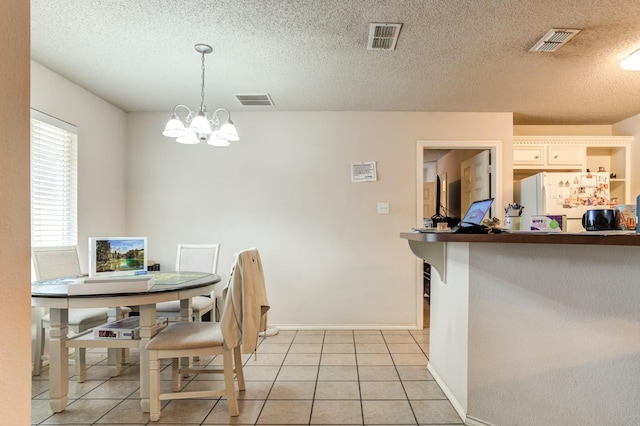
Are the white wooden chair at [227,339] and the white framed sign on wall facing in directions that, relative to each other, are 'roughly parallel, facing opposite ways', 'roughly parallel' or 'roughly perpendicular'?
roughly perpendicular

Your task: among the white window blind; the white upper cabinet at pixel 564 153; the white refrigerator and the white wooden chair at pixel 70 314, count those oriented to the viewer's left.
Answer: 0

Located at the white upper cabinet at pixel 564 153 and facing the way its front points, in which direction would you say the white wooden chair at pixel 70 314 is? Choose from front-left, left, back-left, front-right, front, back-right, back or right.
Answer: front-right

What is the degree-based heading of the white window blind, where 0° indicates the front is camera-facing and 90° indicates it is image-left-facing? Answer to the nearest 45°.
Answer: approximately 315°

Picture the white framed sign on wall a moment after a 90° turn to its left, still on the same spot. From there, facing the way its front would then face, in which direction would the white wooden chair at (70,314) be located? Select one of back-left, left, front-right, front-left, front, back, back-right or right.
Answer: back-right

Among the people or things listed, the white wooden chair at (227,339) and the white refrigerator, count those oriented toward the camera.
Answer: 1

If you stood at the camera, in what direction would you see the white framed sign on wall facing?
facing the viewer

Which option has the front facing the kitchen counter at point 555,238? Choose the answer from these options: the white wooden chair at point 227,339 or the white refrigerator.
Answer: the white refrigerator

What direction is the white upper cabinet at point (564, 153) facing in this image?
toward the camera

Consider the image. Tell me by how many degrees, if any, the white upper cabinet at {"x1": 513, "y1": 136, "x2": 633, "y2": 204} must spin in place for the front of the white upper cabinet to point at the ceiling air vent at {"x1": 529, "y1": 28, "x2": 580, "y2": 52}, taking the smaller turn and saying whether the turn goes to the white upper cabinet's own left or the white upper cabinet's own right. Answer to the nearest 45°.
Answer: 0° — it already faces it

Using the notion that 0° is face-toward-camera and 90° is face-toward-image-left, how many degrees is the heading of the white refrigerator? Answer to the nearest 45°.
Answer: approximately 0°

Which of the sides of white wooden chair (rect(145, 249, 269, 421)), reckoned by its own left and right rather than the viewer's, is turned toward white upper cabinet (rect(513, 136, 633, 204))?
back

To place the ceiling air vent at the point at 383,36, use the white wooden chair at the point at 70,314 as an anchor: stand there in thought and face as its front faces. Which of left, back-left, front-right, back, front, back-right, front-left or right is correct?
front

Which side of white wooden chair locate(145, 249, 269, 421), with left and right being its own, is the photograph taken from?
left

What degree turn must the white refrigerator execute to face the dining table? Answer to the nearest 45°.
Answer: approximately 45° to its right

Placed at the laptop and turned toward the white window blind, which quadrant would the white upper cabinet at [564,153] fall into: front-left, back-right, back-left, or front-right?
back-right
